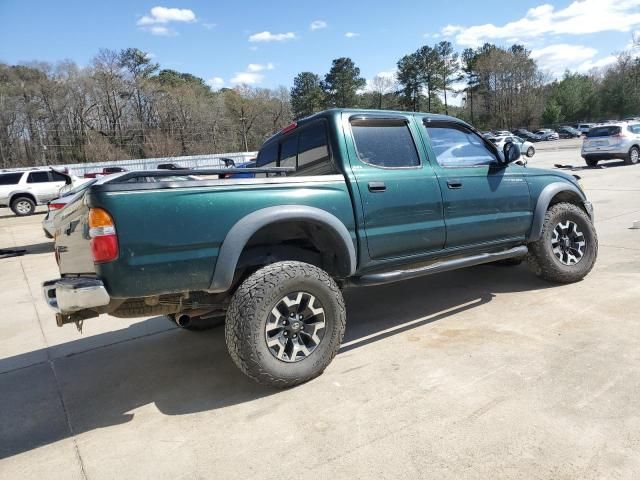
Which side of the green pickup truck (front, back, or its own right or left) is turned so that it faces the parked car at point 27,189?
left

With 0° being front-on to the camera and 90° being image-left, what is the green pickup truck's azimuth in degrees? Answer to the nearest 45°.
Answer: approximately 225°

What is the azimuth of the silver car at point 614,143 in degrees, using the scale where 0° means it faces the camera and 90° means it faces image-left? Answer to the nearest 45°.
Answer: approximately 225°

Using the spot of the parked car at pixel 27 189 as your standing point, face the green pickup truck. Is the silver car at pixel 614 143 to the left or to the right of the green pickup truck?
left

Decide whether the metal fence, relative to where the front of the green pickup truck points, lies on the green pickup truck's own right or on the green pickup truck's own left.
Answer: on the green pickup truck's own left
